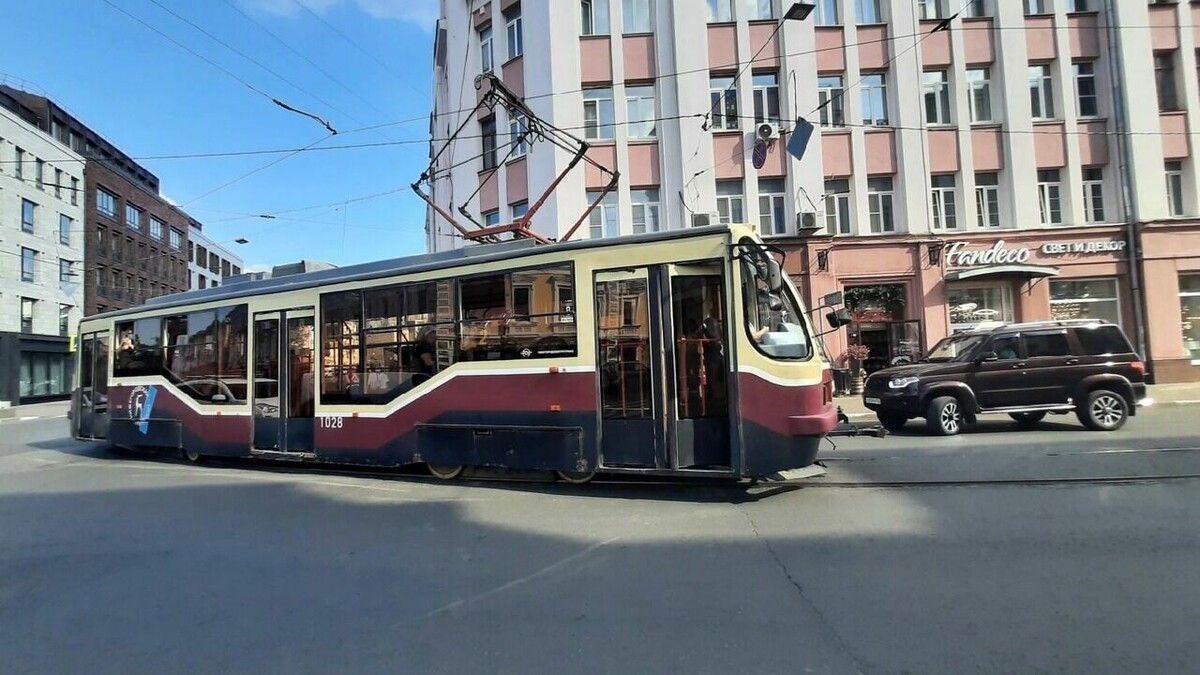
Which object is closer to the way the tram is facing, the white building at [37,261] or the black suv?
the black suv

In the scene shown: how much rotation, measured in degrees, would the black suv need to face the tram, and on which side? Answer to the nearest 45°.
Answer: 0° — it already faces it

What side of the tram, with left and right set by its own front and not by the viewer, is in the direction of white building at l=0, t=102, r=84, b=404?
back

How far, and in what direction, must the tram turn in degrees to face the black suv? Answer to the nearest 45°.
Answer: approximately 45° to its left

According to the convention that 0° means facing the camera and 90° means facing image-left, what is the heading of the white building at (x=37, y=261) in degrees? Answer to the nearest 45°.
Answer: approximately 315°

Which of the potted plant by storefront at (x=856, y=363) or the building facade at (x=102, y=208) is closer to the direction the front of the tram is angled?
the potted plant by storefront

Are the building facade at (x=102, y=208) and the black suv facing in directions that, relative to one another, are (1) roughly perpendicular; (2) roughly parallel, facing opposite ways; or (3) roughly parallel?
roughly parallel, facing opposite ways

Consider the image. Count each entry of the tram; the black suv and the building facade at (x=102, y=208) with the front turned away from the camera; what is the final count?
0

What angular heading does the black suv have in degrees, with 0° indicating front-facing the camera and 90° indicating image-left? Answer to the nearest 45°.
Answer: approximately 45°

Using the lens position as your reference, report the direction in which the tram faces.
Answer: facing the viewer and to the right of the viewer

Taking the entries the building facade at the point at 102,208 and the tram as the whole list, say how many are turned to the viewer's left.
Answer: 0

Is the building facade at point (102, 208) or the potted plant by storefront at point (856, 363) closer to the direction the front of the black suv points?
the building facade

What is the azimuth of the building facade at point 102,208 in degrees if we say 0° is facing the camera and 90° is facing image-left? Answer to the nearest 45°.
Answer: approximately 315°

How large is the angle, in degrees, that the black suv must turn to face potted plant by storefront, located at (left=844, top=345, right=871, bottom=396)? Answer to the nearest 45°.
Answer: approximately 90° to its right

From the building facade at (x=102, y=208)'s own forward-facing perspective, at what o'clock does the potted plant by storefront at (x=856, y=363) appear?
The potted plant by storefront is roughly at 1 o'clock from the building facade.

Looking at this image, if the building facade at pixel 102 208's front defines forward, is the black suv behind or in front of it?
in front
